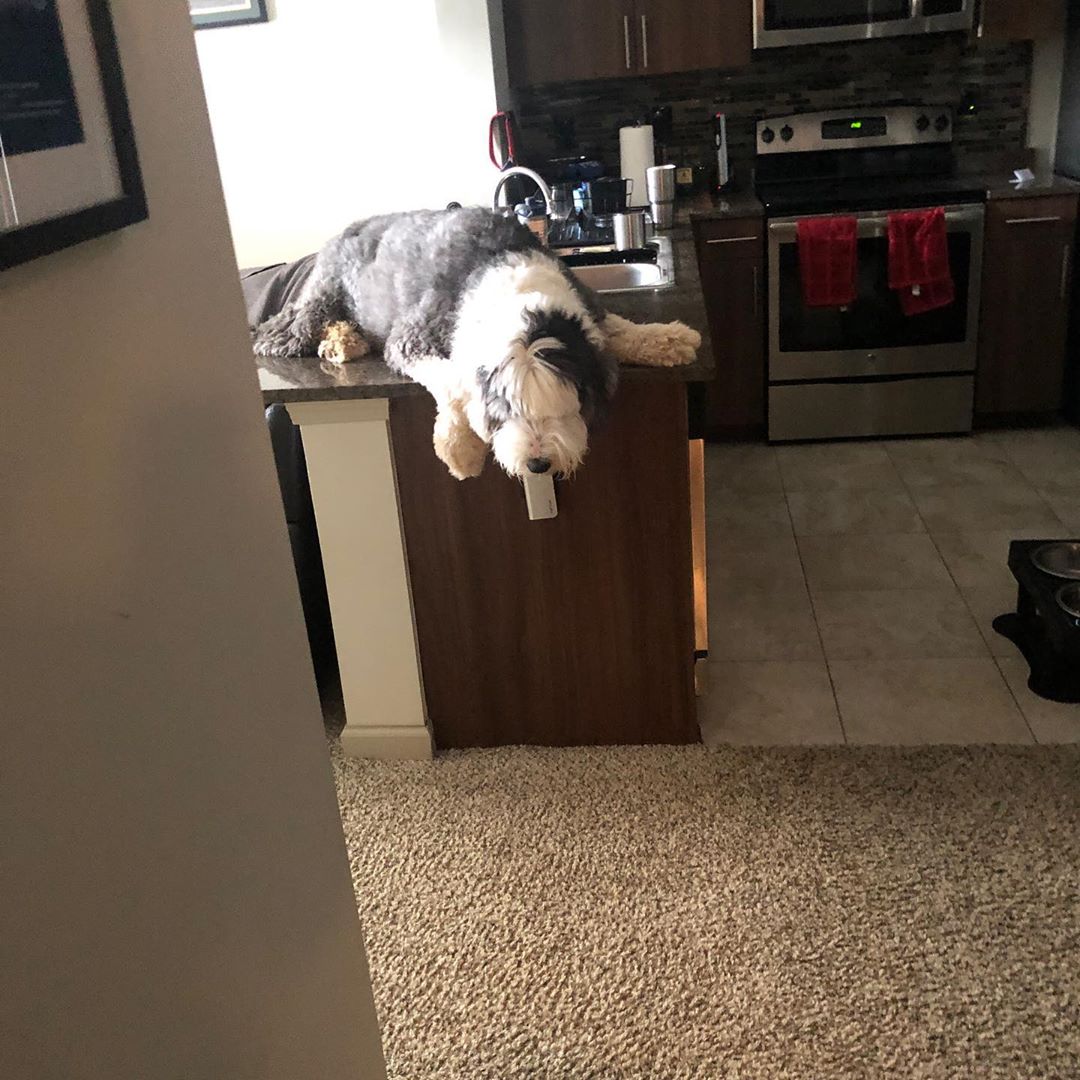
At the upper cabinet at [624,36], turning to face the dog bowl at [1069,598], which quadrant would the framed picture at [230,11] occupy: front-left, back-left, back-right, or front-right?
back-right

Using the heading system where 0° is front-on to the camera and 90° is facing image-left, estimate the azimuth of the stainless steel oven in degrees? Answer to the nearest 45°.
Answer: approximately 0°

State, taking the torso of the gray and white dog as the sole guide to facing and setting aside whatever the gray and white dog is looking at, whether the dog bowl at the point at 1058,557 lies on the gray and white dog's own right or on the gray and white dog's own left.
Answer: on the gray and white dog's own left

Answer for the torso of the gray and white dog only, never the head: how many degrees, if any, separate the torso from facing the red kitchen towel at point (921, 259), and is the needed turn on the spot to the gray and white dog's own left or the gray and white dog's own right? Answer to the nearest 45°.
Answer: approximately 90° to the gray and white dog's own left

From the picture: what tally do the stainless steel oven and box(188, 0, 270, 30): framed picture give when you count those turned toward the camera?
2

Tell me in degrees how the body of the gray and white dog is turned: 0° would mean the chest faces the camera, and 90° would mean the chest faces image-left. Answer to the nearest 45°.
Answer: approximately 315°

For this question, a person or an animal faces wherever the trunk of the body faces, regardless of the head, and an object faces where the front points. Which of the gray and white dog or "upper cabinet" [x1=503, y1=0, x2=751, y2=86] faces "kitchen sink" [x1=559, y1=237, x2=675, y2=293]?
the upper cabinet

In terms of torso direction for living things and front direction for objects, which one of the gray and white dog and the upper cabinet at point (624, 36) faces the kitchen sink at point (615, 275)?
the upper cabinet

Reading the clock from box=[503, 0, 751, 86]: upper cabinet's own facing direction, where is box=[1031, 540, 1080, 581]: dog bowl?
The dog bowl is roughly at 11 o'clock from the upper cabinet.
